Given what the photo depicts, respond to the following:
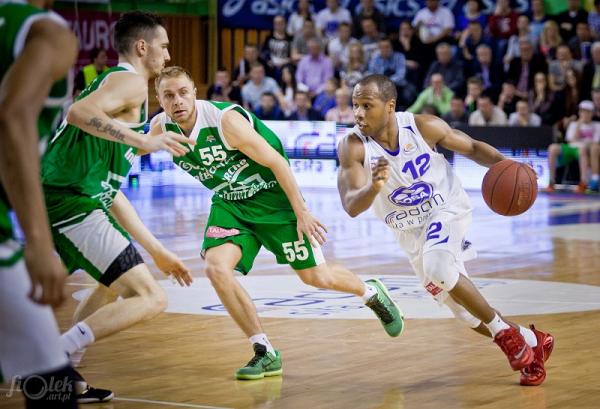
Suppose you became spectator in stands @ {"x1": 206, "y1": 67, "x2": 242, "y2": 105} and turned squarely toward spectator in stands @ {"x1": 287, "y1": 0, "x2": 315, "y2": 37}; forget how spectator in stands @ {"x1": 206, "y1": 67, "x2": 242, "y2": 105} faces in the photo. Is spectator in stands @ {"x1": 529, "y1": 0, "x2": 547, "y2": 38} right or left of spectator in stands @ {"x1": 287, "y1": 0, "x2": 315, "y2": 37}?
right

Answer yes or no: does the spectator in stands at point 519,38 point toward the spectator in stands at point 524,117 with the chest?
yes

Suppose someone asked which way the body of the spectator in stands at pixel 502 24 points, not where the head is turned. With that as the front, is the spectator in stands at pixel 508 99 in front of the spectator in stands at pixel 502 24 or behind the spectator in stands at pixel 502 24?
in front

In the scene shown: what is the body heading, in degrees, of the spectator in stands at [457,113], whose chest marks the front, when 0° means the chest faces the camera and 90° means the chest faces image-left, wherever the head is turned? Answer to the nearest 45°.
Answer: approximately 0°

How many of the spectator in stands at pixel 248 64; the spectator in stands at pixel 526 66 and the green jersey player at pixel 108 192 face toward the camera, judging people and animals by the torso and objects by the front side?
2

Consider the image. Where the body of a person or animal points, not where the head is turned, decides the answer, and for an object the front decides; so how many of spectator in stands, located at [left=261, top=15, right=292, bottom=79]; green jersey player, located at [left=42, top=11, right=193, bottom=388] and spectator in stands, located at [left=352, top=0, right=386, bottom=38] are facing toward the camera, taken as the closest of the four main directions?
2

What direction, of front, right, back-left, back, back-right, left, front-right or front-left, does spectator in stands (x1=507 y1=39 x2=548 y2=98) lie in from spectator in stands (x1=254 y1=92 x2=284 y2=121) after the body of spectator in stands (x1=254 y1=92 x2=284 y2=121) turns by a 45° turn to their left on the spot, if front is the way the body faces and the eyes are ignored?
front-left

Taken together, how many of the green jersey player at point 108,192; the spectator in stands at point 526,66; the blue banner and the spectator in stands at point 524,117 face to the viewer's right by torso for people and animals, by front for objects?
1

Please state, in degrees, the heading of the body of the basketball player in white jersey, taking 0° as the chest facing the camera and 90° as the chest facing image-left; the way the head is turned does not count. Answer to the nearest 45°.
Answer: approximately 45°

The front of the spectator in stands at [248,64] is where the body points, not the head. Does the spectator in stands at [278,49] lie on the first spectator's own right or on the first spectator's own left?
on the first spectator's own left

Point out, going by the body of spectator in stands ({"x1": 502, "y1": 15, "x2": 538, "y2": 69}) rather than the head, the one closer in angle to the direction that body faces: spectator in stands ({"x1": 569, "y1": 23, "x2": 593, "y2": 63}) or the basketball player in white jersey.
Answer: the basketball player in white jersey

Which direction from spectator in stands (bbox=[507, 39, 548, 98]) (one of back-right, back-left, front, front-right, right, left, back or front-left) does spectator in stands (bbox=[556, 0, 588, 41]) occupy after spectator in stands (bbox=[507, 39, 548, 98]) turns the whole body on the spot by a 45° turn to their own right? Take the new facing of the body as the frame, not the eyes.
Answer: back
